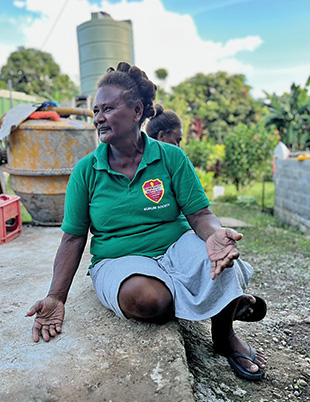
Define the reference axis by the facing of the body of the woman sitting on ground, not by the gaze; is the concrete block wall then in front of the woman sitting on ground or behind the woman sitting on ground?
behind

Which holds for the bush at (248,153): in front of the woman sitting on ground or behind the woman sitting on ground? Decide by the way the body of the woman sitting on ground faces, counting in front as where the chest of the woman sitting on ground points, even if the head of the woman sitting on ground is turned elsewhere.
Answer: behind

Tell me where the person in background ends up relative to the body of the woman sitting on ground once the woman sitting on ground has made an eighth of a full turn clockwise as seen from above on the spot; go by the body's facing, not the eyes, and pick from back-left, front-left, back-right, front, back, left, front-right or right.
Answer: back-right

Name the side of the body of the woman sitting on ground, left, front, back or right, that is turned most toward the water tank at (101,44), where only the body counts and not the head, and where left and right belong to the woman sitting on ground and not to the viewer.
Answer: back

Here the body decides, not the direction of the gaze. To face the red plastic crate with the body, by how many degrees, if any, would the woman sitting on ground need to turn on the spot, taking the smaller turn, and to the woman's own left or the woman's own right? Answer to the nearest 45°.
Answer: approximately 135° to the woman's own right

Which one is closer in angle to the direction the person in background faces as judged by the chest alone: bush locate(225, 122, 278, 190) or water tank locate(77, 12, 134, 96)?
the bush

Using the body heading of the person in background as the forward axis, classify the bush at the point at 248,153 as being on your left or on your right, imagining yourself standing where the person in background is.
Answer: on your left
